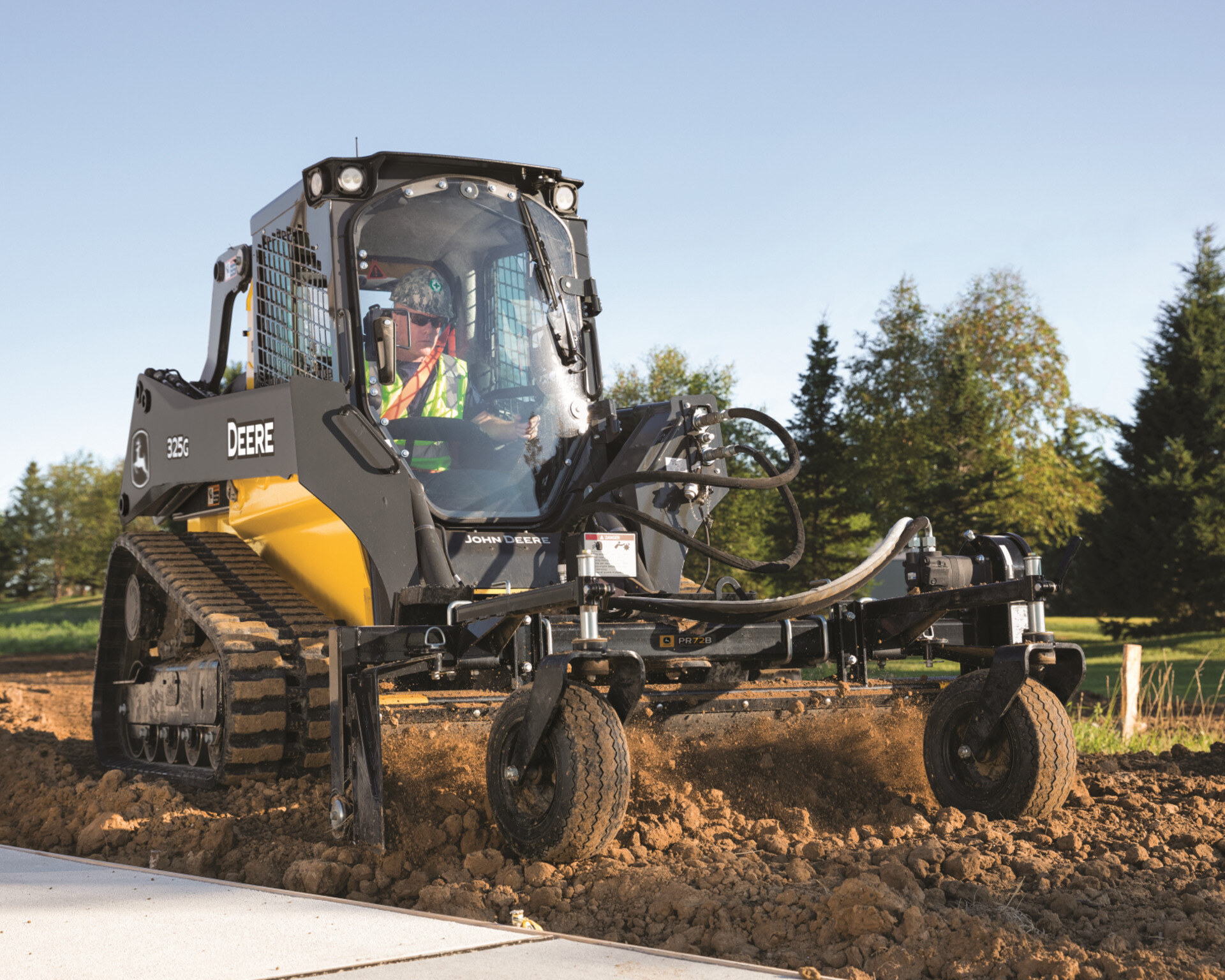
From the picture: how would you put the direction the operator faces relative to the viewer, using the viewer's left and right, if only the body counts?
facing the viewer and to the right of the viewer

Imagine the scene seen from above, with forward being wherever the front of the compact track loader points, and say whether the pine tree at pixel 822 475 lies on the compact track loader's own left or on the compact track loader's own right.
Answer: on the compact track loader's own left

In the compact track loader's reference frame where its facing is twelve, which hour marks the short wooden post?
The short wooden post is roughly at 9 o'clock from the compact track loader.

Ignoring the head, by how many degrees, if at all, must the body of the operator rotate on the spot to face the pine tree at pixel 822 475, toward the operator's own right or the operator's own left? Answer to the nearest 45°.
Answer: approximately 135° to the operator's own left

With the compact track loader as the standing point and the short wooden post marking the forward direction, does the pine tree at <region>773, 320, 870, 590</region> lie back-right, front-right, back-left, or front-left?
front-left

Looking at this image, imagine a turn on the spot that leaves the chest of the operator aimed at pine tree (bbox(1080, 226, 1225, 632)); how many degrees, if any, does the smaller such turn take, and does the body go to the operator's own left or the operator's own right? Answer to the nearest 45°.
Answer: approximately 90° to the operator's own left

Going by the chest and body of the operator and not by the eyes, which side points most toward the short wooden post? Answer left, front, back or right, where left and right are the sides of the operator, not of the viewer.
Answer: left

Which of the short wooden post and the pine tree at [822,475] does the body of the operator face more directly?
the short wooden post
